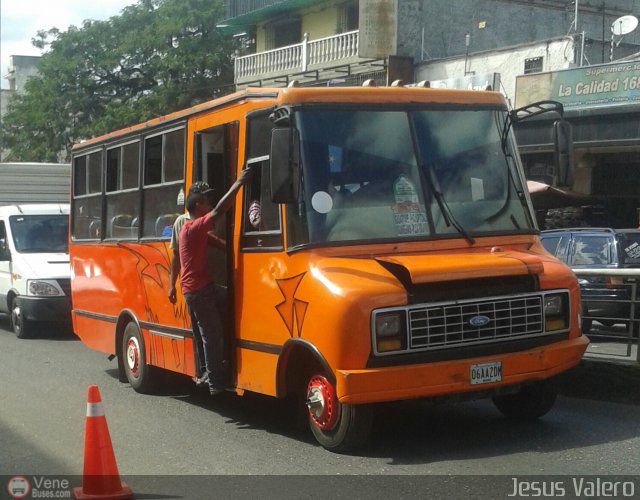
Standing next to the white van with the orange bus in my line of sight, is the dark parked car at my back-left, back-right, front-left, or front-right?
front-left

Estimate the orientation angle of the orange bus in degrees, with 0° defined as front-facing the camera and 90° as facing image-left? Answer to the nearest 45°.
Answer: approximately 315°

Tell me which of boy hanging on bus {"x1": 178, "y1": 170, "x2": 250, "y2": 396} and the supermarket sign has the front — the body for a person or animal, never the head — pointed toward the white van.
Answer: the supermarket sign

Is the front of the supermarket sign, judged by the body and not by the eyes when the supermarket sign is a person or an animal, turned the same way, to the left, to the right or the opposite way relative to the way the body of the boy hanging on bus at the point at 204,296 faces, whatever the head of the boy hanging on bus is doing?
the opposite way

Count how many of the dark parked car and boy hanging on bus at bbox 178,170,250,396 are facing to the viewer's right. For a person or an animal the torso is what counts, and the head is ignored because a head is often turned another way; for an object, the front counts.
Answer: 1

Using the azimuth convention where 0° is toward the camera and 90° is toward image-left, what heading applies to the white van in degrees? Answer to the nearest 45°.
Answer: approximately 315°

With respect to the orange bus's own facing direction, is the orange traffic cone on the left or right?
on its right

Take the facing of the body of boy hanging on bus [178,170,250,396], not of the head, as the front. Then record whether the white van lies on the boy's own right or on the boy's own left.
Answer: on the boy's own left

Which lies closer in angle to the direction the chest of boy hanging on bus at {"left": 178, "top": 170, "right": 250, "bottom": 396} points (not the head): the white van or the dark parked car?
the dark parked car

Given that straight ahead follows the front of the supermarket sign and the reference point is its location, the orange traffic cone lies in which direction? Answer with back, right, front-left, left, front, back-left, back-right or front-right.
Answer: front-left

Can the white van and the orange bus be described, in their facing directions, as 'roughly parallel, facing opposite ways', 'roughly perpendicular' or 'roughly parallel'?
roughly parallel

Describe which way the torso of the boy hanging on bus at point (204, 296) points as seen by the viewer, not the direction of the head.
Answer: to the viewer's right

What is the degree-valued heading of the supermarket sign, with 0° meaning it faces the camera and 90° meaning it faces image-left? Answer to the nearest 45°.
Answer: approximately 45°

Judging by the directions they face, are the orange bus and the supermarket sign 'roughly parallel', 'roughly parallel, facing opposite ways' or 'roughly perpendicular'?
roughly perpendicular
